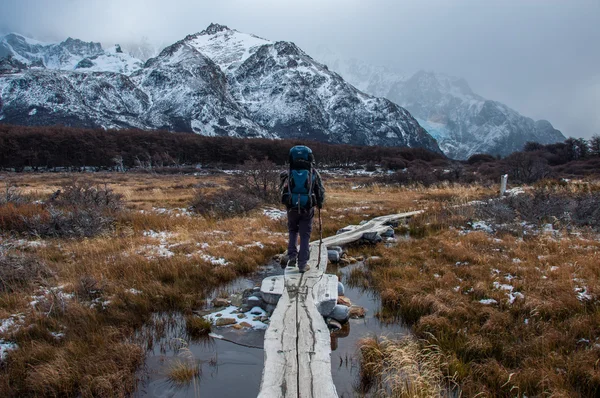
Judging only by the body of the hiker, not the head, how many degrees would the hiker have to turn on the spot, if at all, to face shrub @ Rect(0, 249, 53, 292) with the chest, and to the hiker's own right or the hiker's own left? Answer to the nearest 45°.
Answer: approximately 90° to the hiker's own left

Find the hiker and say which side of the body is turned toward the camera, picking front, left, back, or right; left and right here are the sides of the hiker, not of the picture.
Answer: back
